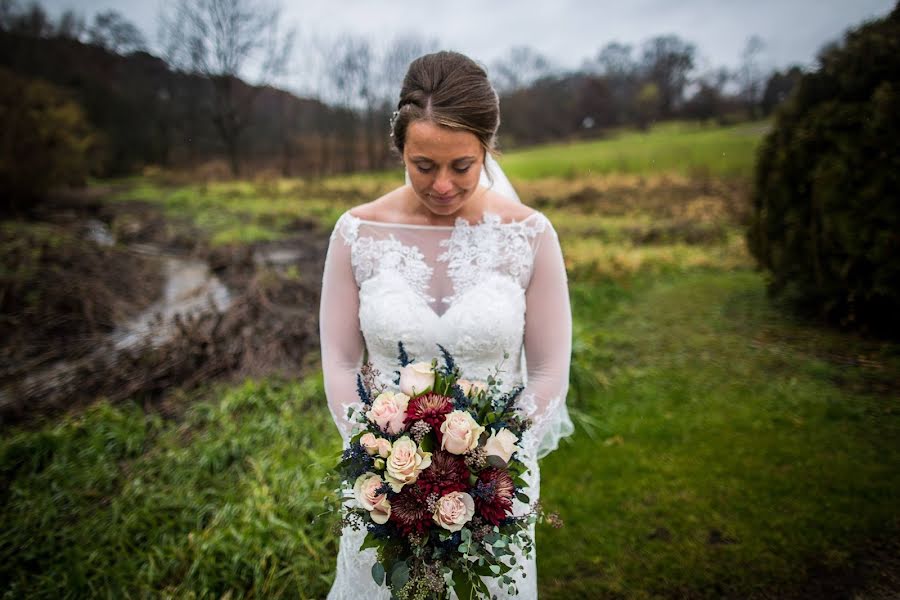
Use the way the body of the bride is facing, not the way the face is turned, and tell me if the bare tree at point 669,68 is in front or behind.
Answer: behind

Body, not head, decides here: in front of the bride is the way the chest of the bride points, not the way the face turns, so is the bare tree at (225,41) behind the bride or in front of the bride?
behind

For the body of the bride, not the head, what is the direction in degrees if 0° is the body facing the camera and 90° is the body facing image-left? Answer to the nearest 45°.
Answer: approximately 0°

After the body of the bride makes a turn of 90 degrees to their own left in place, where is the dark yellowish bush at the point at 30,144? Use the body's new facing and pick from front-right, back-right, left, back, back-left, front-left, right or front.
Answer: back-left

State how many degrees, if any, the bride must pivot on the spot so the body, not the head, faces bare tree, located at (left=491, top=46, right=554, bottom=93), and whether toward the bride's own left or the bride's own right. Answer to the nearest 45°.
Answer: approximately 180°

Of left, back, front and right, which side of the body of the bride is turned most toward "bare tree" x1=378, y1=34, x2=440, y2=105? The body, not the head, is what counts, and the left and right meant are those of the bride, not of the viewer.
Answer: back
